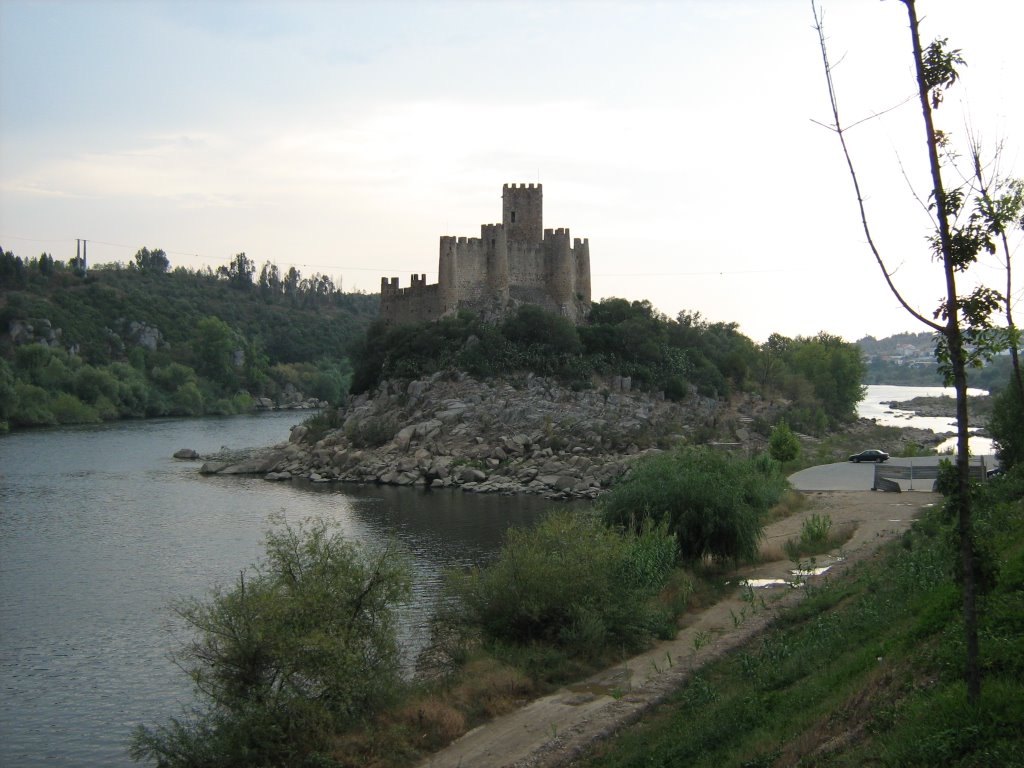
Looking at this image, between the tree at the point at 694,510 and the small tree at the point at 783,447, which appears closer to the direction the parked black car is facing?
the small tree

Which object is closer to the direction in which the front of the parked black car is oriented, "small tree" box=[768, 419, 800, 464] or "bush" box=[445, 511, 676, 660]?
the small tree

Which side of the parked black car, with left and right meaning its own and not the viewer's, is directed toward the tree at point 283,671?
left

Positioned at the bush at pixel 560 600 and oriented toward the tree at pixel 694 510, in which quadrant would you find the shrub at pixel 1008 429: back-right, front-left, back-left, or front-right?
front-right

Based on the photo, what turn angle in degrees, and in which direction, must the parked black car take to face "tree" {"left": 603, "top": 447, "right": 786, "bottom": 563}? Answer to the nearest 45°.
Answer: approximately 90° to its left

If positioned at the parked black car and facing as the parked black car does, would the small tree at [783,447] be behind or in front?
in front

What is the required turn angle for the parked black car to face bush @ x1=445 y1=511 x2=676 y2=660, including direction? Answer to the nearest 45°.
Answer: approximately 90° to its left

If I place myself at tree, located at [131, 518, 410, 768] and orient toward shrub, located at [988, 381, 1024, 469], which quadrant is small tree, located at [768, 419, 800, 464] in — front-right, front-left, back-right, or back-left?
front-left

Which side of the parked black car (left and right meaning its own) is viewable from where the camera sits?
left
